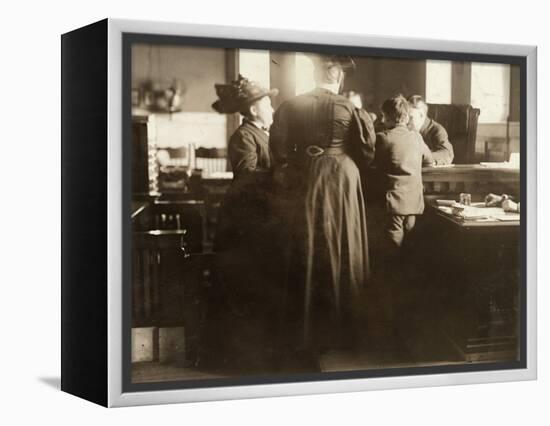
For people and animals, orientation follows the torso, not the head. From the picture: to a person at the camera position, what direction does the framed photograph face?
facing the viewer and to the right of the viewer
